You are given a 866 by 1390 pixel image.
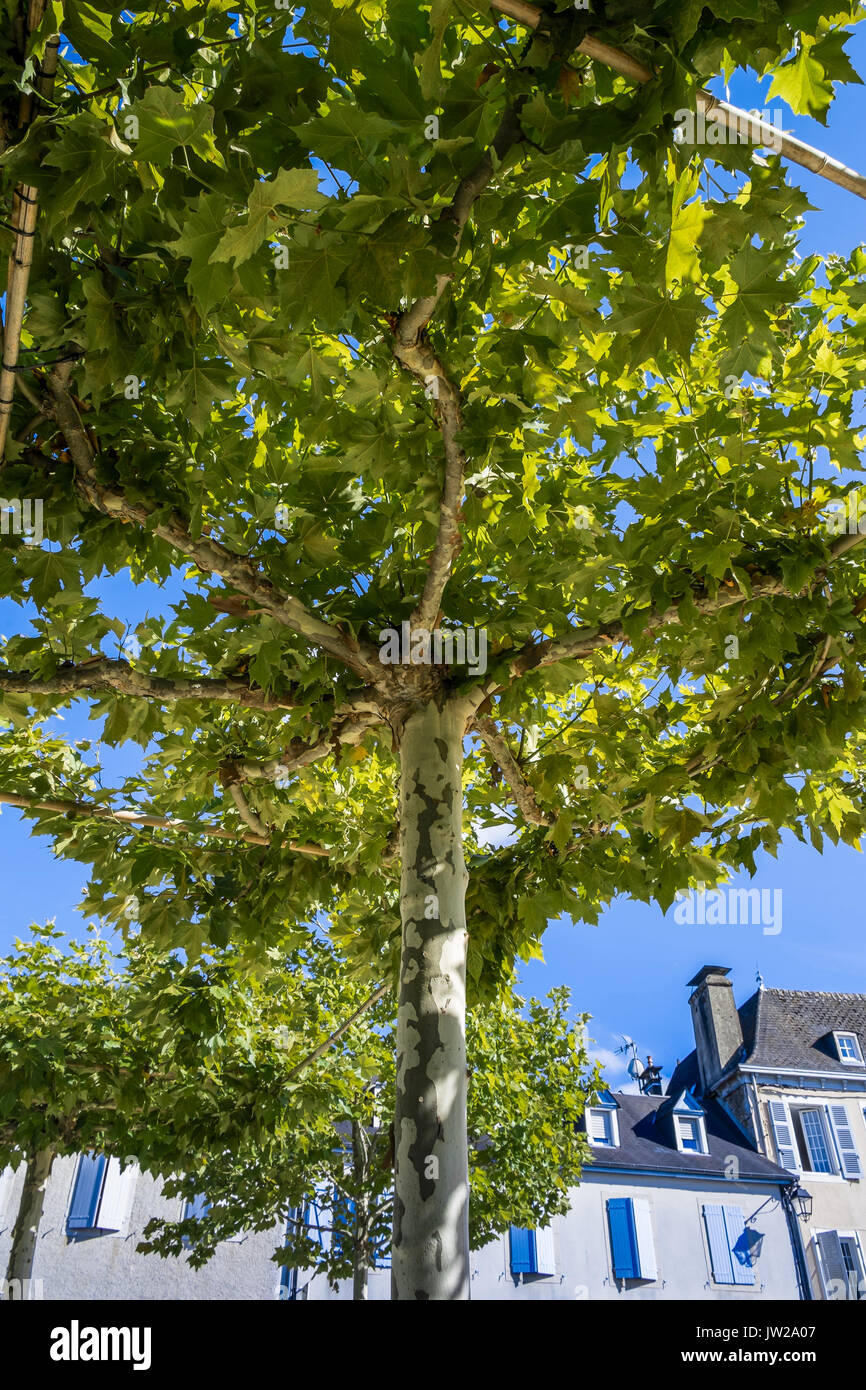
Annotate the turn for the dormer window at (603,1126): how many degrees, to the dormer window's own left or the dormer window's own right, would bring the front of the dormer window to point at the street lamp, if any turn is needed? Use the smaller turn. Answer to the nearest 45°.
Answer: approximately 90° to the dormer window's own left

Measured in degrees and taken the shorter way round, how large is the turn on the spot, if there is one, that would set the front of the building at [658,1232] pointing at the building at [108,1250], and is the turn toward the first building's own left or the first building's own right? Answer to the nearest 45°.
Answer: approximately 90° to the first building's own right

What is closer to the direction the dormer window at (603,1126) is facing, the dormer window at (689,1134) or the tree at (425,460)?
the tree

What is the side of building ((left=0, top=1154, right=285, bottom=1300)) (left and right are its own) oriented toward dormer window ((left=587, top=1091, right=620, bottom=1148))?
left

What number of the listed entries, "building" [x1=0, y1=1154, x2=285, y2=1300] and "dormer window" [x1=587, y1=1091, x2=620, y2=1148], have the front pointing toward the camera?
2

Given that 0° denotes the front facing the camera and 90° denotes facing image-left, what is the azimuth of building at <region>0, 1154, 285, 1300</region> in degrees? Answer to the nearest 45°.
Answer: approximately 0°

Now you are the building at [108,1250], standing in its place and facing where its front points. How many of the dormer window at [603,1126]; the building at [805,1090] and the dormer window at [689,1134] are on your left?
3

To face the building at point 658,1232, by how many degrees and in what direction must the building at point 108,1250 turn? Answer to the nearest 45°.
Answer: approximately 90° to its left
